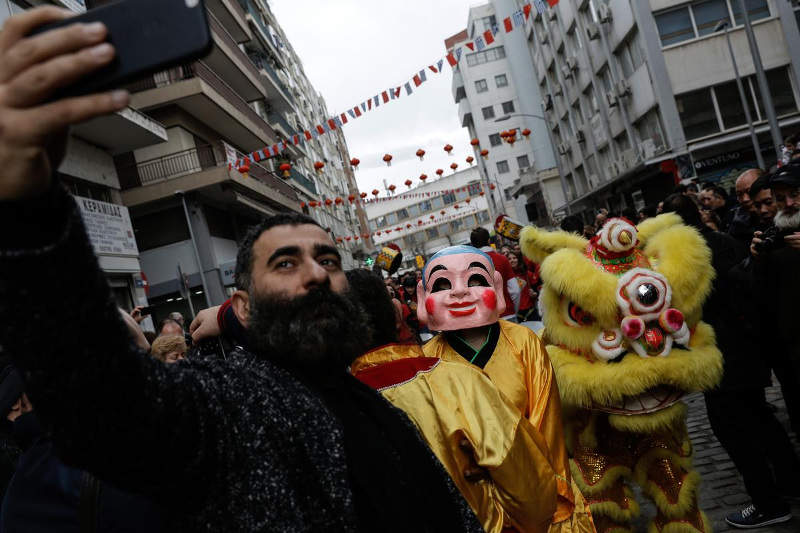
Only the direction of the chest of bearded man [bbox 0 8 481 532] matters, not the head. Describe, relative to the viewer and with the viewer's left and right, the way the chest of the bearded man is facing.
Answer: facing the viewer and to the right of the viewer

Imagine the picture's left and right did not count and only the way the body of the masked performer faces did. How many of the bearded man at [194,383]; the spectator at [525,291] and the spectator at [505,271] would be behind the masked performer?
2

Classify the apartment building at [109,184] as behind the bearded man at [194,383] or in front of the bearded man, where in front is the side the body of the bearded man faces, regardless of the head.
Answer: behind

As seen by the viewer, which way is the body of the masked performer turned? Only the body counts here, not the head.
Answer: toward the camera

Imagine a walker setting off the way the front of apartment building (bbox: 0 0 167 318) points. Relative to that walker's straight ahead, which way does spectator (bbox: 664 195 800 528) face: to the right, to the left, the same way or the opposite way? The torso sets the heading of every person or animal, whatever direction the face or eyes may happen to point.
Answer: the opposite way

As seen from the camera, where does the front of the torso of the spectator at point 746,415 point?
to the viewer's left

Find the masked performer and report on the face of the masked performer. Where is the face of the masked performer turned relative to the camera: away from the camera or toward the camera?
toward the camera

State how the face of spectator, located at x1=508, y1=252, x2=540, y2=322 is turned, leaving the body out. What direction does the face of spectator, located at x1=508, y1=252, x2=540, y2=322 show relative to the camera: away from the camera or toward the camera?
toward the camera

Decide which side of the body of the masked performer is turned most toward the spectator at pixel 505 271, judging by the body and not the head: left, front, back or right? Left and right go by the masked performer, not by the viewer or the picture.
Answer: back

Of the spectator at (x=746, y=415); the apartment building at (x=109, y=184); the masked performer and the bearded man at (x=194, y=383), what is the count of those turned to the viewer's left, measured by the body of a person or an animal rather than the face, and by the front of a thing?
1

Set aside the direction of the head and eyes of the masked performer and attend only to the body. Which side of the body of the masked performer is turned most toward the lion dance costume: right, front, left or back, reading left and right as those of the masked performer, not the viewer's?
left

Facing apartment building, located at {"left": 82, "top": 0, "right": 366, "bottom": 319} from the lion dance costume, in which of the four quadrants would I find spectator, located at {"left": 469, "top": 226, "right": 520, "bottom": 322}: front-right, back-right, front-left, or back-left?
front-right

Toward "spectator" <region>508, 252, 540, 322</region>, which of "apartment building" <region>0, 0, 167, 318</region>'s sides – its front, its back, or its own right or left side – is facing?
front
